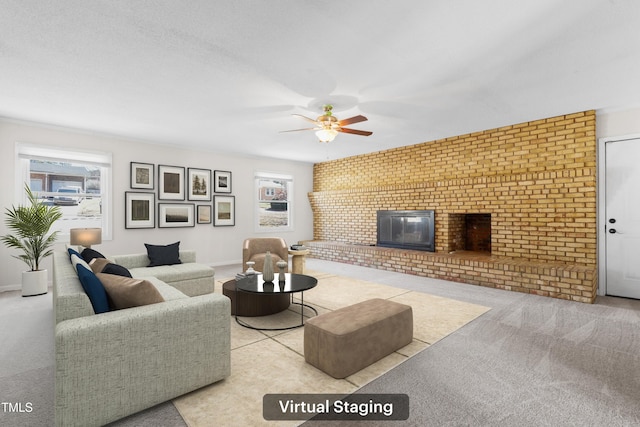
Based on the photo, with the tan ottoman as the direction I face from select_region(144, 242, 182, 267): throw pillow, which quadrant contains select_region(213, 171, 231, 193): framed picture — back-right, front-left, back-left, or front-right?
back-left

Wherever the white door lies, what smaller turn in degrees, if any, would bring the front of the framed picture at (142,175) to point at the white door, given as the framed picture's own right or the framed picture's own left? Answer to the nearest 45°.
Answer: approximately 45° to the framed picture's own left

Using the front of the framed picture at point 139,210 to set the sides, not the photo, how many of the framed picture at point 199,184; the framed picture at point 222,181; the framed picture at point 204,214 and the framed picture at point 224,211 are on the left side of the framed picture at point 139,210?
4

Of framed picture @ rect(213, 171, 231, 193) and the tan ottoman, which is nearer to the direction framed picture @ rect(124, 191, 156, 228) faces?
the tan ottoman

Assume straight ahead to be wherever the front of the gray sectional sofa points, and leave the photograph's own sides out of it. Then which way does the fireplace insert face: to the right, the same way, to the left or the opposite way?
the opposite way

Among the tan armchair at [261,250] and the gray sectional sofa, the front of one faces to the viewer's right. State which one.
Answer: the gray sectional sofa

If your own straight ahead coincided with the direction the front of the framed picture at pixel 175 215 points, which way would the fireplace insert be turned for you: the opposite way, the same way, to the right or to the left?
to the right
